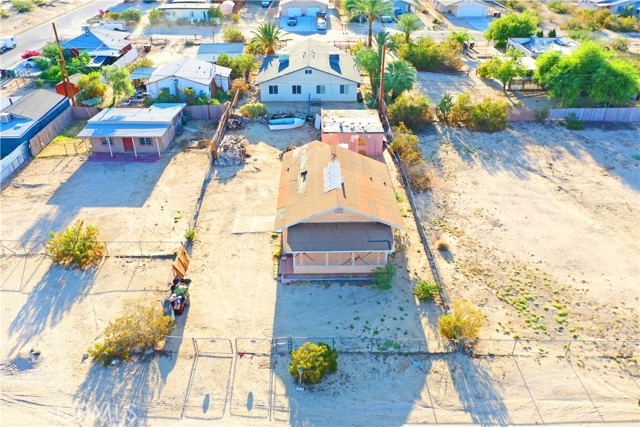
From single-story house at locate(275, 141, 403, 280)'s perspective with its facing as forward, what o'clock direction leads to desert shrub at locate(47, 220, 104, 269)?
The desert shrub is roughly at 3 o'clock from the single-story house.

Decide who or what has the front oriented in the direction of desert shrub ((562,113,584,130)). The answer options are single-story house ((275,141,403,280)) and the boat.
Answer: the boat

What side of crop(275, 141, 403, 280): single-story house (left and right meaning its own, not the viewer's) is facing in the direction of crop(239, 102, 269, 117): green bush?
back

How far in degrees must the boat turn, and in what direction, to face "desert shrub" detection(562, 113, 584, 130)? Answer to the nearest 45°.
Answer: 0° — it already faces it

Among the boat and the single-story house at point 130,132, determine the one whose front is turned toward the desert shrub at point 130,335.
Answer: the single-story house

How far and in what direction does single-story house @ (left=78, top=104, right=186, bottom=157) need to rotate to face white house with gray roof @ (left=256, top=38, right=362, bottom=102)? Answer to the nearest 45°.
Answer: approximately 90° to its left

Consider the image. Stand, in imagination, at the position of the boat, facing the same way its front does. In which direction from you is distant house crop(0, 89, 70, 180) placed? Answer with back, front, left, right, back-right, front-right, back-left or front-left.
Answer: back

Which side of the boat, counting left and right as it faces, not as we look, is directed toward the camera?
right

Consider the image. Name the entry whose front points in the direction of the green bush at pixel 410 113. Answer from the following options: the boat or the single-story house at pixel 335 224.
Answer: the boat

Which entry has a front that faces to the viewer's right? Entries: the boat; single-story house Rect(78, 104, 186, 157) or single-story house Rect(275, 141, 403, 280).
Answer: the boat

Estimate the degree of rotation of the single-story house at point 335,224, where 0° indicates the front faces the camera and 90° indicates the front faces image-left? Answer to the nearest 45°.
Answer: approximately 0°

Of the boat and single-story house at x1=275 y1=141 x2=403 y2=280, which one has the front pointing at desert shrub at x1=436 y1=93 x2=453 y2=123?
the boat

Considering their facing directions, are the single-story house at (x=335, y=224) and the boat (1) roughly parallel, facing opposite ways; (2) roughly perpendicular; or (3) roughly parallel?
roughly perpendicular
